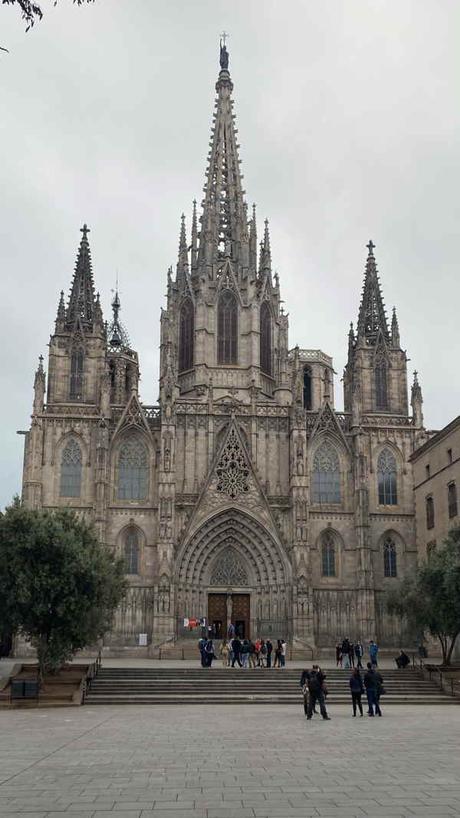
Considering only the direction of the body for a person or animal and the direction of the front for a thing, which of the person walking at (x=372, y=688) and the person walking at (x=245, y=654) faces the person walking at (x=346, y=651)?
the person walking at (x=372, y=688)

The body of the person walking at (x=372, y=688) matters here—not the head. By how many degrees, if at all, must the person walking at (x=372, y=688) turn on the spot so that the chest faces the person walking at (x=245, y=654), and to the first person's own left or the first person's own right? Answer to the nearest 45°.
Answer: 0° — they already face them

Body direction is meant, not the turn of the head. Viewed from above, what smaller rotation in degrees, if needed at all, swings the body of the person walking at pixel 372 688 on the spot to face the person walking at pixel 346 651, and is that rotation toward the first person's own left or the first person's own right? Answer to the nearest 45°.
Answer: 0° — they already face them

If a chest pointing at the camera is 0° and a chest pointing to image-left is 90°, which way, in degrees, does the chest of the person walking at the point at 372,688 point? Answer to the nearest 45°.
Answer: approximately 180°

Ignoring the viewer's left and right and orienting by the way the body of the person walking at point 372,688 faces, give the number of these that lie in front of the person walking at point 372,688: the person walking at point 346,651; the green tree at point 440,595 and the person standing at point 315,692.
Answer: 2

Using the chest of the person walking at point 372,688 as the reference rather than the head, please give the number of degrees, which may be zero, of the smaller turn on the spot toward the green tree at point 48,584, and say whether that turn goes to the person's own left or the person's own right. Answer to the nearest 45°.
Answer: approximately 45° to the person's own left

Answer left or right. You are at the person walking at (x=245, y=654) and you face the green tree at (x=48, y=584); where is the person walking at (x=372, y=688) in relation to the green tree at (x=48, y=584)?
left
